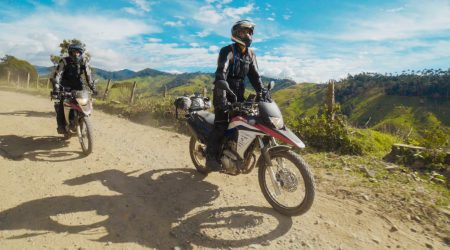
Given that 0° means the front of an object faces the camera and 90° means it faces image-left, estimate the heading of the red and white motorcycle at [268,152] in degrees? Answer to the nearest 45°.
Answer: approximately 315°

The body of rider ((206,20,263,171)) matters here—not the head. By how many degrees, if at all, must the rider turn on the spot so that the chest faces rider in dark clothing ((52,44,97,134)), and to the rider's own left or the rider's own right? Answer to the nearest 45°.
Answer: approximately 180°

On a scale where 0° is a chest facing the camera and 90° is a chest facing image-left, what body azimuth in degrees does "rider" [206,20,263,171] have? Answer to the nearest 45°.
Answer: approximately 315°

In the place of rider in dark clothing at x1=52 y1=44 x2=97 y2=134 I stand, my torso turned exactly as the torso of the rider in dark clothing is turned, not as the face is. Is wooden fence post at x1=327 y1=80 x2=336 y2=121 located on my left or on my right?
on my left

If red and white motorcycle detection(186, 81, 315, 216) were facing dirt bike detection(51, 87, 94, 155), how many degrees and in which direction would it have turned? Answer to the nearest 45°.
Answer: approximately 180°

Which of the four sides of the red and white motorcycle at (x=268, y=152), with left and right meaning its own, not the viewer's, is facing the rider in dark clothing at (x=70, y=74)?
back

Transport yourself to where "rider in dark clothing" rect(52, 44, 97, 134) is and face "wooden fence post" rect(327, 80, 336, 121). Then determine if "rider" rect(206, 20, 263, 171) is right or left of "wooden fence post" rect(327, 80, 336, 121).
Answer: right

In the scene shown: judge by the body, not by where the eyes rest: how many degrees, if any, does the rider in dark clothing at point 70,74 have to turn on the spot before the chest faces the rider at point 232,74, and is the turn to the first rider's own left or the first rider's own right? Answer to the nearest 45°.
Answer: approximately 45° to the first rider's own left

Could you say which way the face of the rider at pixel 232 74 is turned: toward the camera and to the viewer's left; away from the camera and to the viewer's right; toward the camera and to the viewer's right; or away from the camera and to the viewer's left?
toward the camera and to the viewer's right
